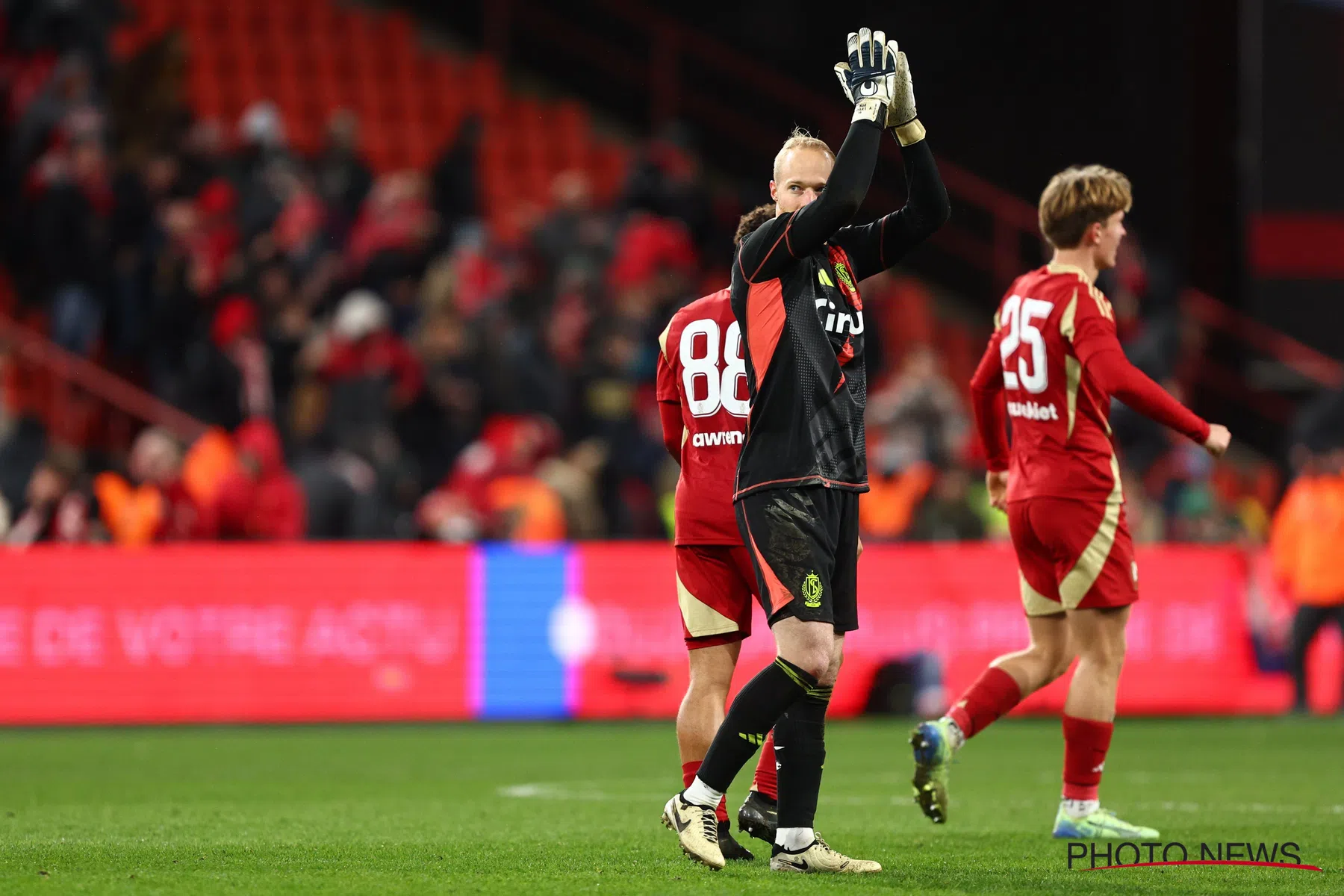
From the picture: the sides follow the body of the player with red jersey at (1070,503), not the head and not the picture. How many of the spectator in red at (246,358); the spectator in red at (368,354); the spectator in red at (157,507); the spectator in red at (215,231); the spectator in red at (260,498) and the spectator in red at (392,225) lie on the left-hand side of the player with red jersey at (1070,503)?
6

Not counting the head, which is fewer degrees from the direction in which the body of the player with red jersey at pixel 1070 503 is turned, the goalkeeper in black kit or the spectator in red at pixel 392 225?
the spectator in red

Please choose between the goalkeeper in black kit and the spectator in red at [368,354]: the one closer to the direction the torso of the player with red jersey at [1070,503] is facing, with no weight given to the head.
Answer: the spectator in red

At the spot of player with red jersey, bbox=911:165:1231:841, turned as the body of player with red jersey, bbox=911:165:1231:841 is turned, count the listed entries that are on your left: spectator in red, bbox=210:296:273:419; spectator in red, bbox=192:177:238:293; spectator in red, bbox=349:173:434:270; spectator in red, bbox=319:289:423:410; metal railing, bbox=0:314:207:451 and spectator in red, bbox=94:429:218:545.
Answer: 6

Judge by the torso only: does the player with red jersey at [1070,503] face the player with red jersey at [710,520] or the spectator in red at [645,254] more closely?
the spectator in red

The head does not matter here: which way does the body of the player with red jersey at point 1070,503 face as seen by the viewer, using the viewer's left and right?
facing away from the viewer and to the right of the viewer

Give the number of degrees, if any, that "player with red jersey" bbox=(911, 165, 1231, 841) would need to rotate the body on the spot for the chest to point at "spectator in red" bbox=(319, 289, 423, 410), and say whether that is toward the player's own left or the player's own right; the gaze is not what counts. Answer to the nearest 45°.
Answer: approximately 90° to the player's own left

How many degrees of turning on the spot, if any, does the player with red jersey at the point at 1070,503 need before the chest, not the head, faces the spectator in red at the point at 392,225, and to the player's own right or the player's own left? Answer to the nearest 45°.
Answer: approximately 90° to the player's own left

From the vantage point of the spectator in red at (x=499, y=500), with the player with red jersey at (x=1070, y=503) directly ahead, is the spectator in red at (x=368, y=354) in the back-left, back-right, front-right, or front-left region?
back-right

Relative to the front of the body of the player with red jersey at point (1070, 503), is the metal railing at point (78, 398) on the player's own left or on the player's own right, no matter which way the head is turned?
on the player's own left

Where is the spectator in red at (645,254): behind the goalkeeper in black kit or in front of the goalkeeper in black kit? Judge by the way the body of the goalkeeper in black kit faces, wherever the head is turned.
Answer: behind

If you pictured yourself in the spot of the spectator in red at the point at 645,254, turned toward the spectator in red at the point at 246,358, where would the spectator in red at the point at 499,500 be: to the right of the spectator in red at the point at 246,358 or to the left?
left

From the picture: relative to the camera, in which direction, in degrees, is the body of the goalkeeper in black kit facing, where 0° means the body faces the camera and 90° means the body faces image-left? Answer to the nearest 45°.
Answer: approximately 315°

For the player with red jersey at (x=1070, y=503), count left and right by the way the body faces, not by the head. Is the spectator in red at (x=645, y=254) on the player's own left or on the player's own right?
on the player's own left

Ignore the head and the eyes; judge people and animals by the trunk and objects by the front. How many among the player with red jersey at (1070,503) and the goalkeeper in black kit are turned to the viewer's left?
0

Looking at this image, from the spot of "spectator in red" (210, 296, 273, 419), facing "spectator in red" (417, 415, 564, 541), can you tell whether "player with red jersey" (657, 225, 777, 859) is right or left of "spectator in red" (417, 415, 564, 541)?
right

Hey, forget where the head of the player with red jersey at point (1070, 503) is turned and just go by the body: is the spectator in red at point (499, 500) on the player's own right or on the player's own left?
on the player's own left
